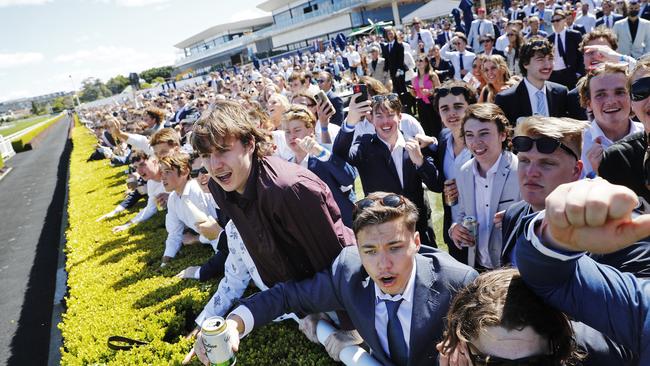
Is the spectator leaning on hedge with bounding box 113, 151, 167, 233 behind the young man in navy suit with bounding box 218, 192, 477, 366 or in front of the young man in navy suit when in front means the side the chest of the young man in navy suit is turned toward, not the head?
behind

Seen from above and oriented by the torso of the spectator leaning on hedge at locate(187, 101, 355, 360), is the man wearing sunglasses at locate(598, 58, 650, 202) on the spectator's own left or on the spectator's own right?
on the spectator's own left

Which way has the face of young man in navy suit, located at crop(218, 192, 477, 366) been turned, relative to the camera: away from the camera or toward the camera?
toward the camera

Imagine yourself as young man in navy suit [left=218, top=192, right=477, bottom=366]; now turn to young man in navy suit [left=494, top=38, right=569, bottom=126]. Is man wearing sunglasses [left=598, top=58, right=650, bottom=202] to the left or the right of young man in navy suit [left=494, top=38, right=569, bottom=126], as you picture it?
right

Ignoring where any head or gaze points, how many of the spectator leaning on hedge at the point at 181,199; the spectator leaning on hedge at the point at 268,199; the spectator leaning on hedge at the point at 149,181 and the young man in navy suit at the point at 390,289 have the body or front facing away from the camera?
0

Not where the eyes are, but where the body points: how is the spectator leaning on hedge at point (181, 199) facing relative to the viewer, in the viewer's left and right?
facing the viewer and to the left of the viewer

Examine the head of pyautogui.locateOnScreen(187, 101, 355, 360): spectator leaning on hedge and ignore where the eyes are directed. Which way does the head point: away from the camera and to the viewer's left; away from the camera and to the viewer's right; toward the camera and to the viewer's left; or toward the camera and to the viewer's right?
toward the camera and to the viewer's left

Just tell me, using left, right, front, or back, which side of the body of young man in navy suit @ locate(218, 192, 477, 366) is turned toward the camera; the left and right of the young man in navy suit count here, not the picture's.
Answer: front

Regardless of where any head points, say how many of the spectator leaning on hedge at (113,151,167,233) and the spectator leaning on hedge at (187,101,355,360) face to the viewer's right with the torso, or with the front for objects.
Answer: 0

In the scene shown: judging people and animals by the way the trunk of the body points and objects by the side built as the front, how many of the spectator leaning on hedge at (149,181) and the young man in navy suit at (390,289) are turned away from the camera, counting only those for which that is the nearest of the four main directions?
0

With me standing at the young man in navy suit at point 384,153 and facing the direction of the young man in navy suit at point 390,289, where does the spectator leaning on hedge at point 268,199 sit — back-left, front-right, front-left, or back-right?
front-right

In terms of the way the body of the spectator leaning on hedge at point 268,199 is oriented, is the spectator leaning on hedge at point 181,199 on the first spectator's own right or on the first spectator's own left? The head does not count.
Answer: on the first spectator's own right

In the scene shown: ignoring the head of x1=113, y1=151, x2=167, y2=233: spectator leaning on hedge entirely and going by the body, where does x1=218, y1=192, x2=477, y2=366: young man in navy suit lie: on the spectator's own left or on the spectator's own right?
on the spectator's own left
